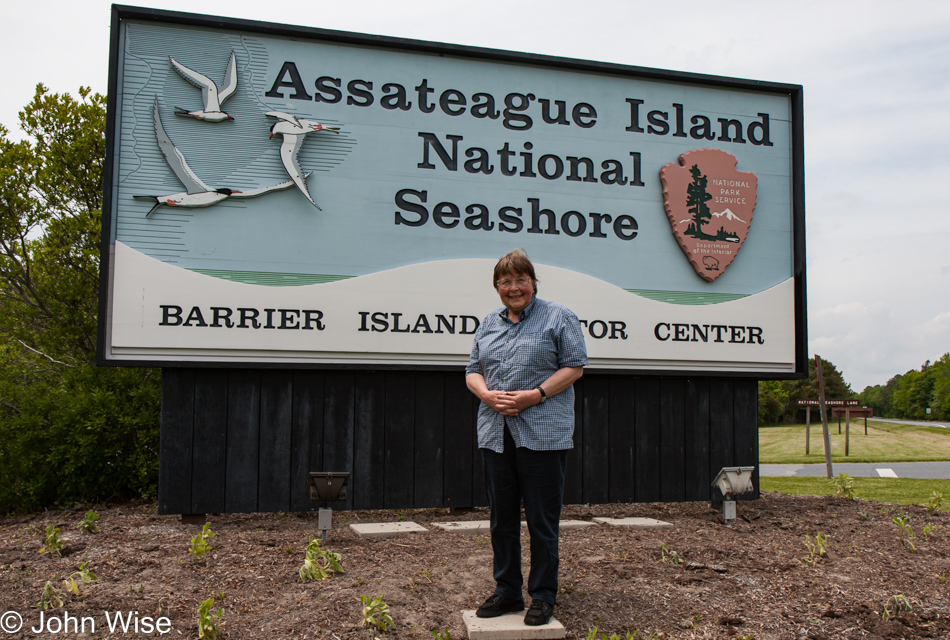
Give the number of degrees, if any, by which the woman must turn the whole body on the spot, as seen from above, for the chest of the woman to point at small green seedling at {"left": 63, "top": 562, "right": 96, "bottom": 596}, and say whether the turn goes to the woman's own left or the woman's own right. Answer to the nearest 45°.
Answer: approximately 45° to the woman's own right

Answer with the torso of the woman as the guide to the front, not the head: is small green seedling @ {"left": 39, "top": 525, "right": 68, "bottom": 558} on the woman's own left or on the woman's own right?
on the woman's own right

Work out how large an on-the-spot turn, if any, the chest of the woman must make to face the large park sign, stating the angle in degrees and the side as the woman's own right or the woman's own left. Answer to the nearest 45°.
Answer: approximately 135° to the woman's own right

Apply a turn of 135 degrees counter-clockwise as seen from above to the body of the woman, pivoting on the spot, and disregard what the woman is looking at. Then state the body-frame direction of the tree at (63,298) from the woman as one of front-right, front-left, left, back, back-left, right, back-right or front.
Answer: back-left

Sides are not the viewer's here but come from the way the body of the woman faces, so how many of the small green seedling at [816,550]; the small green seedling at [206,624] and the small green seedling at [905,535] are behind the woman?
2

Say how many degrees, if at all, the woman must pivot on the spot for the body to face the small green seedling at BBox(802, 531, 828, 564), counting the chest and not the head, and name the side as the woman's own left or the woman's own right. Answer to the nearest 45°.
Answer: approximately 180°

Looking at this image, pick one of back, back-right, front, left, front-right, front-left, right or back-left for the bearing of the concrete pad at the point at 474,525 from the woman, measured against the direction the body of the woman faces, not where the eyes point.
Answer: back-right

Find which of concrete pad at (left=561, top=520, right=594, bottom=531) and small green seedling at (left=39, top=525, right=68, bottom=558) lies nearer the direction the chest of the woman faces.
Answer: the small green seedling

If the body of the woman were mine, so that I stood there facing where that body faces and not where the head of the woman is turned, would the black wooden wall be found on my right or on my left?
on my right

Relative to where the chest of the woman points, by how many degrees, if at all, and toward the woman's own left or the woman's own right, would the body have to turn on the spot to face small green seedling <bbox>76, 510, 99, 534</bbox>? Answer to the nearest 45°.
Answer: approximately 90° to the woman's own right

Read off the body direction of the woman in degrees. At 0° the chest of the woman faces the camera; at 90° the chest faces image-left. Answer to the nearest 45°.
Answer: approximately 45°
